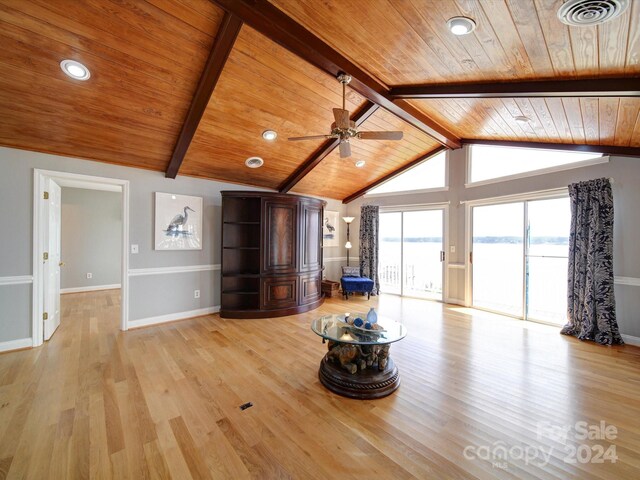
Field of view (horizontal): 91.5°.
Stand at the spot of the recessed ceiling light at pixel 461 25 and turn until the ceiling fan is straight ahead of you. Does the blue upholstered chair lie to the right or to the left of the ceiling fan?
right

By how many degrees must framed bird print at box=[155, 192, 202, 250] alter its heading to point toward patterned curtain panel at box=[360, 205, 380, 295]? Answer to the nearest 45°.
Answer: approximately 45° to its left

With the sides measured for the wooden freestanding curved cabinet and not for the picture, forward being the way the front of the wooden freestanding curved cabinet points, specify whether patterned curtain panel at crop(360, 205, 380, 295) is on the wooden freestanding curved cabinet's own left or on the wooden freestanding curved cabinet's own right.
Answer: on the wooden freestanding curved cabinet's own left

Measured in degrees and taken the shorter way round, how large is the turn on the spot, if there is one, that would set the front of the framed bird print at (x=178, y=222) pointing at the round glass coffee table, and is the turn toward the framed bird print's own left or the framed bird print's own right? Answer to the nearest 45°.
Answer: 0° — it already faces it

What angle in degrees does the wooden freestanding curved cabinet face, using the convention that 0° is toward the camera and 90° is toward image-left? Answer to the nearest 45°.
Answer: approximately 315°

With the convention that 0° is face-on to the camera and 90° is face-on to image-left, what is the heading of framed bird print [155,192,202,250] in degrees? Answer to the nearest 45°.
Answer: approximately 315°

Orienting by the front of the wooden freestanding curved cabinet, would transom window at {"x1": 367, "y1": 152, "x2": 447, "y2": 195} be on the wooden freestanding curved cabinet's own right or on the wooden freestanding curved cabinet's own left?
on the wooden freestanding curved cabinet's own left
